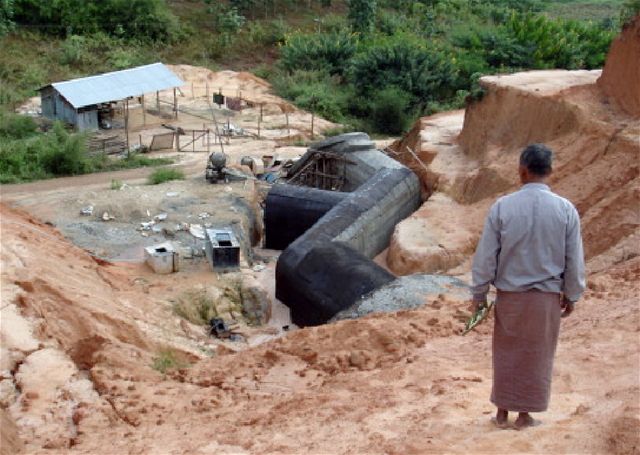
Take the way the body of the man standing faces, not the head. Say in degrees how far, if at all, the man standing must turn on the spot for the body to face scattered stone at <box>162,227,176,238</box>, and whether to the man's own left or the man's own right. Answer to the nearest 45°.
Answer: approximately 45° to the man's own left

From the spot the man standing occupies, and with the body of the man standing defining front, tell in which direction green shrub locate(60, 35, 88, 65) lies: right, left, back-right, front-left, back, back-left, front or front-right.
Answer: front-left

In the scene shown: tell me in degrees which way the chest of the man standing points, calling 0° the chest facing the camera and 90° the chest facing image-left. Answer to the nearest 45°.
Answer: approximately 180°

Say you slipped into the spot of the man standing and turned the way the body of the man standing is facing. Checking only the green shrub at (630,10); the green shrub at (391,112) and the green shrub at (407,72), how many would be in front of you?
3

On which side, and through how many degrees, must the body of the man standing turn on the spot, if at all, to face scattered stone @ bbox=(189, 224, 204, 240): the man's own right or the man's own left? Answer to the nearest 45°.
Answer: approximately 45° to the man's own left

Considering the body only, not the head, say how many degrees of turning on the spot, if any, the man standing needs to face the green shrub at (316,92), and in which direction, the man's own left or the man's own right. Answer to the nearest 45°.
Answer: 0° — they already face it
